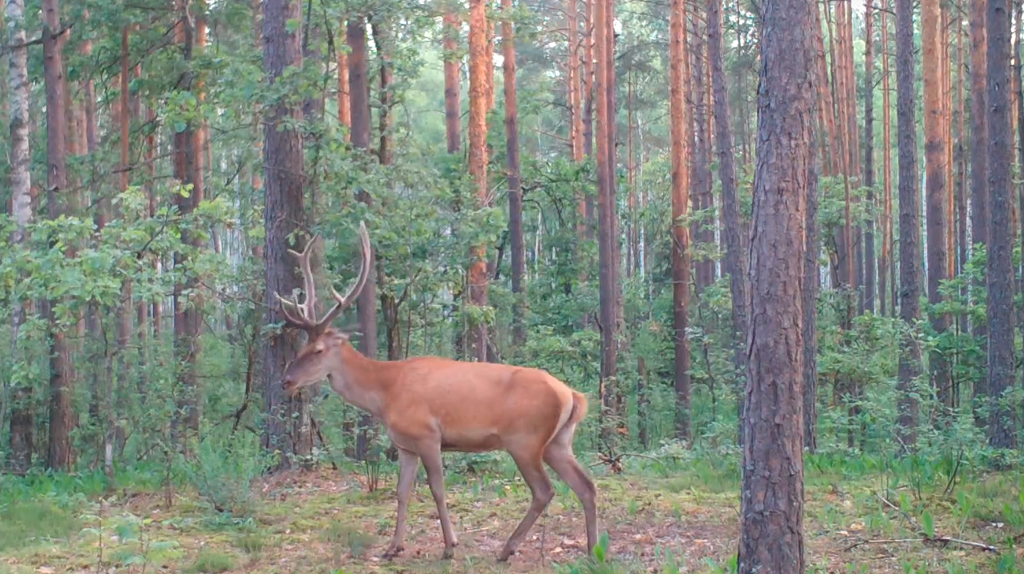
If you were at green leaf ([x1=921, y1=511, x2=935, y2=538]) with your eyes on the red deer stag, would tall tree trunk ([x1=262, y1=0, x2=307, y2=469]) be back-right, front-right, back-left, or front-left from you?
front-right

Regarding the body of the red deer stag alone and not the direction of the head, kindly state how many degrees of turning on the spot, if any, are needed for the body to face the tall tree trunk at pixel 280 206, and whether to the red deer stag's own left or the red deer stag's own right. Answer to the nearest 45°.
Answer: approximately 45° to the red deer stag's own right

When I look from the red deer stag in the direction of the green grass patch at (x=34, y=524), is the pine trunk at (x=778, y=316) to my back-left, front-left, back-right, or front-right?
back-left

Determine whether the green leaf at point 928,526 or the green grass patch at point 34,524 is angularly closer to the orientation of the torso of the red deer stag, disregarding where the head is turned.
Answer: the green grass patch

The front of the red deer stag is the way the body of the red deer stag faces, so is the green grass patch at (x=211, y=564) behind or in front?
in front

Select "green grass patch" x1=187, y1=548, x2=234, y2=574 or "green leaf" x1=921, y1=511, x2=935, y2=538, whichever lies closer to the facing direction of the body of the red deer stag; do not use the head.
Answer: the green grass patch

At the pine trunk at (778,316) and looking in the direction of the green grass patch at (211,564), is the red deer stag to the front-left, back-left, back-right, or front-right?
front-right

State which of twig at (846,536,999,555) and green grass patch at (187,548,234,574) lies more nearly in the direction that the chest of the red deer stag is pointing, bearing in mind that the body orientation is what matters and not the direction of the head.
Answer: the green grass patch

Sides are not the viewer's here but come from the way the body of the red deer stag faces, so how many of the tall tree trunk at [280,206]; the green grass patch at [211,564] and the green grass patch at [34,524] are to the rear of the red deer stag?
0

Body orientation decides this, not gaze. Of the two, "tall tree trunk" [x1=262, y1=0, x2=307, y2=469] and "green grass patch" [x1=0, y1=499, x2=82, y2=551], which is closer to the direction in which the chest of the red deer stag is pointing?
the green grass patch

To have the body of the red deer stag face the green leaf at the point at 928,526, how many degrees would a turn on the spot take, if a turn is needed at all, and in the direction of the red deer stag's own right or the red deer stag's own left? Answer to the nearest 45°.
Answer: approximately 180°

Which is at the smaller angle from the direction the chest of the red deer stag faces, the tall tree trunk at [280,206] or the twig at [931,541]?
the tall tree trunk

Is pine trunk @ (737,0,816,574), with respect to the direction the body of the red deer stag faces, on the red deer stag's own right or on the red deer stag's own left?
on the red deer stag's own left

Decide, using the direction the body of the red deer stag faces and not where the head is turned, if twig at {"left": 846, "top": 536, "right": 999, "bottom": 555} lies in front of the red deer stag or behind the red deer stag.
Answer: behind

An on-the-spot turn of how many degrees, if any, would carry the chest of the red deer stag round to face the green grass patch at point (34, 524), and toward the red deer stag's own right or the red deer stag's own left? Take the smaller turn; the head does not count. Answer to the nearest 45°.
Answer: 0° — it already faces it

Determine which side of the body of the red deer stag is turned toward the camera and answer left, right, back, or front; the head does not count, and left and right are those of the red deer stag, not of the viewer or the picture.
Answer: left

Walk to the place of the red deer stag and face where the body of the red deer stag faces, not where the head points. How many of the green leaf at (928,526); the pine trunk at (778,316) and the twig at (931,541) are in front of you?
0

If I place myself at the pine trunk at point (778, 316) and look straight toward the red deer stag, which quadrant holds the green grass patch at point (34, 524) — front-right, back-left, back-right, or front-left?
front-left
